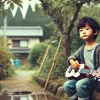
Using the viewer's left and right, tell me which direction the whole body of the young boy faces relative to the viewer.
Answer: facing the viewer and to the left of the viewer

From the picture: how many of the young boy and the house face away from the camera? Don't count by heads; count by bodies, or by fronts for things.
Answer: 0

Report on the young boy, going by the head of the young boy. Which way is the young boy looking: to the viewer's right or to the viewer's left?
to the viewer's left

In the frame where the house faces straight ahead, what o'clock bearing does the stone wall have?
The stone wall is roughly at 12 o'clock from the house.

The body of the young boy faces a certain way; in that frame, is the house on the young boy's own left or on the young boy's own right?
on the young boy's own right

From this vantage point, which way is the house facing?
toward the camera

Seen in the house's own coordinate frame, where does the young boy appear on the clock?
The young boy is roughly at 12 o'clock from the house.
